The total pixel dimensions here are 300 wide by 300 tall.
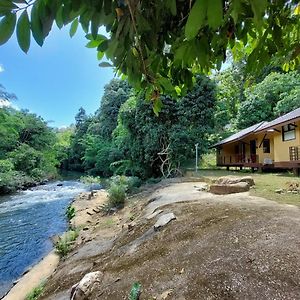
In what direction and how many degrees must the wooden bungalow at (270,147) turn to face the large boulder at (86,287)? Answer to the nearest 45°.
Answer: approximately 45° to its left

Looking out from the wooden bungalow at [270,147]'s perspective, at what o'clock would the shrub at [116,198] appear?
The shrub is roughly at 12 o'clock from the wooden bungalow.

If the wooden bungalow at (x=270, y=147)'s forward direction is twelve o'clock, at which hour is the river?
The river is roughly at 12 o'clock from the wooden bungalow.

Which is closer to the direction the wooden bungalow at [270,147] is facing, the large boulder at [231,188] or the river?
the river

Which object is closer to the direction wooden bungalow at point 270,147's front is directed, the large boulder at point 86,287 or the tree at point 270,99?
the large boulder

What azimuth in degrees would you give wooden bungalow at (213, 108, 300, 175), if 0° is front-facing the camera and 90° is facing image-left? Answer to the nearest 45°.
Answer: approximately 45°

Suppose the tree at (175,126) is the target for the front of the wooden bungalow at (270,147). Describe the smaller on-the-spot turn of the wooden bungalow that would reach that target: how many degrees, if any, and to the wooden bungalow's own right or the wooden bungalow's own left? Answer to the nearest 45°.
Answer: approximately 45° to the wooden bungalow's own right

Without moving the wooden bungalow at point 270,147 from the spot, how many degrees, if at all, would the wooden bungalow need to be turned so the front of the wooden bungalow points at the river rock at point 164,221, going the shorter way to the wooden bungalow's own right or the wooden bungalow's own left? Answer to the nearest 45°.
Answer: approximately 45° to the wooden bungalow's own left
